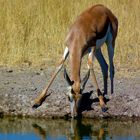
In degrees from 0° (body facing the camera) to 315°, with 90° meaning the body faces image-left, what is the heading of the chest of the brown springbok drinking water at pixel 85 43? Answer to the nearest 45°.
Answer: approximately 45°
